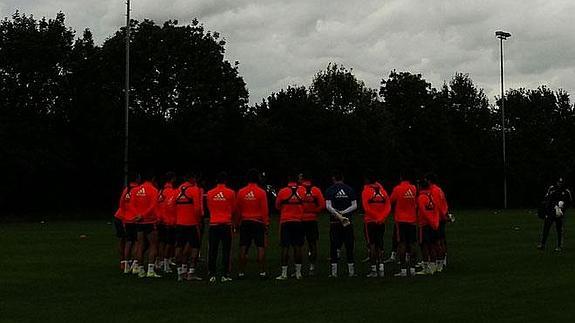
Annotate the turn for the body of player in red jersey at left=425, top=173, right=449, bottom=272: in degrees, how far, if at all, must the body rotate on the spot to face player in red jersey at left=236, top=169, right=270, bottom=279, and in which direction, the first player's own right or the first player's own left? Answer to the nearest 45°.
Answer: approximately 45° to the first player's own left

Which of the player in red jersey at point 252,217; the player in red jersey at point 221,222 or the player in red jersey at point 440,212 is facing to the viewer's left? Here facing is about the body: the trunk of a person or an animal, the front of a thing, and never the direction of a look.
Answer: the player in red jersey at point 440,212

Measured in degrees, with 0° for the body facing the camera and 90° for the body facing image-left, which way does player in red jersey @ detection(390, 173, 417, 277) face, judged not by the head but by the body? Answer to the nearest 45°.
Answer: approximately 135°

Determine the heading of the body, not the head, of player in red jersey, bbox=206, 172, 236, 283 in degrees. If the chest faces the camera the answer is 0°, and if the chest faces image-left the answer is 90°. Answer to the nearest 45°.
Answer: approximately 180°

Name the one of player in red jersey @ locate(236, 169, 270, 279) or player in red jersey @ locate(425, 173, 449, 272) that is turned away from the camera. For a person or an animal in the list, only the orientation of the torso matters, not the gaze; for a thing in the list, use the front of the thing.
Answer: player in red jersey @ locate(236, 169, 270, 279)

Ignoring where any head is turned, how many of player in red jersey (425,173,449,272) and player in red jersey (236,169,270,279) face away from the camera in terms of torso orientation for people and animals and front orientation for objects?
1

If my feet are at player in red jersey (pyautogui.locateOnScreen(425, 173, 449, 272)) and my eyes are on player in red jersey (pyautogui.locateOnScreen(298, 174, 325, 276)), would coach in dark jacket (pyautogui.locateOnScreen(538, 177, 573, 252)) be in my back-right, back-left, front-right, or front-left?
back-right

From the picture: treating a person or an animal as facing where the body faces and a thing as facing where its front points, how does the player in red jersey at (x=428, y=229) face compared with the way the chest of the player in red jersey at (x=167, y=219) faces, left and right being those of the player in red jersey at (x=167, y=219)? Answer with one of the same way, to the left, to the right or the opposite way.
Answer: to the left

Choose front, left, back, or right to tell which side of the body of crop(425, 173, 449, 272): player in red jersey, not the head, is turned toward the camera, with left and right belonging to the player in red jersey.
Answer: left

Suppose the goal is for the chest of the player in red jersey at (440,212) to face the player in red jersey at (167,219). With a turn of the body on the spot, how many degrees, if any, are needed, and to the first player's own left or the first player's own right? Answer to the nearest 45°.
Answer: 0° — they already face them

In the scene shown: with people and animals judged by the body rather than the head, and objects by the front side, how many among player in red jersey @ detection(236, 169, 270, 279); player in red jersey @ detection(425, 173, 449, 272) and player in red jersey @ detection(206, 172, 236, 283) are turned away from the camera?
2

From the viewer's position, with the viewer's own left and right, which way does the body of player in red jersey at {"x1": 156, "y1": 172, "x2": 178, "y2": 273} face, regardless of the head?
facing away from the viewer and to the right of the viewer

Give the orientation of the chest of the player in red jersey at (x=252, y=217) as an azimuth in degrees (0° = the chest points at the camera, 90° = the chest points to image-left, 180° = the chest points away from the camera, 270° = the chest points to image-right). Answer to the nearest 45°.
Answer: approximately 180°

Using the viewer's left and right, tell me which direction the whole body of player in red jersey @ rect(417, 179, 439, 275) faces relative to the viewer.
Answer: facing away from the viewer and to the left of the viewer
